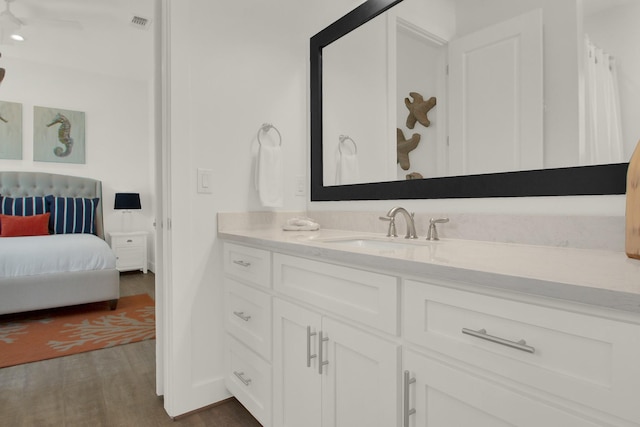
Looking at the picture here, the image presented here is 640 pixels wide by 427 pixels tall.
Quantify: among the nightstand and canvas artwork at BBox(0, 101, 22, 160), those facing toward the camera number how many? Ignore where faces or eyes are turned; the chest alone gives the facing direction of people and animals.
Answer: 2

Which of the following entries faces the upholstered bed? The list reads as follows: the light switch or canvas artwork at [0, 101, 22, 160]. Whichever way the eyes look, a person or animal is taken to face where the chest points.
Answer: the canvas artwork

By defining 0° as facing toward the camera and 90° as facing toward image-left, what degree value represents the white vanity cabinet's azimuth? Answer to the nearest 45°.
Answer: approximately 45°

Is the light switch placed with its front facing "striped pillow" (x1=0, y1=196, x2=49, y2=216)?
no

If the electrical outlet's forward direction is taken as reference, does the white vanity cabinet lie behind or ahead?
ahead

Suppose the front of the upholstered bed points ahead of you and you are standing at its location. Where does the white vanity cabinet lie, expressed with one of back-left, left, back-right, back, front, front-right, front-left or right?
front

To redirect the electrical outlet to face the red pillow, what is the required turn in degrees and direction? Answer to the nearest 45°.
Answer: approximately 180°

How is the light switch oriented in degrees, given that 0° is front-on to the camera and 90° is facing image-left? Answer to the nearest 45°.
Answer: approximately 0°

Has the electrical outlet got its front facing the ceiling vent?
no

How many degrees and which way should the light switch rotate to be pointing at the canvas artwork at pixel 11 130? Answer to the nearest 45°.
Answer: approximately 135° to its right

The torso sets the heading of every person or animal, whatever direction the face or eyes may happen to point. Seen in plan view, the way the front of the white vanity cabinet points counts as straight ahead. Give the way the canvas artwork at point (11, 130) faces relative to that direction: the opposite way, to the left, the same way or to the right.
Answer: to the left

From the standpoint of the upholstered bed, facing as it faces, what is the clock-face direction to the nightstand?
The nightstand is roughly at 7 o'clock from the upholstered bed.

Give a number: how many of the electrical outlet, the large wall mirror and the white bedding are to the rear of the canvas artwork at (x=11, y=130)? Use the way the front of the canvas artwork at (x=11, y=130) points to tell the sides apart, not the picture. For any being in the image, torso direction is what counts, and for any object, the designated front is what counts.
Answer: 0

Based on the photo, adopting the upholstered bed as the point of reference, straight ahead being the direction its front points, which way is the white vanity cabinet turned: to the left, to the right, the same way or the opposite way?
to the right

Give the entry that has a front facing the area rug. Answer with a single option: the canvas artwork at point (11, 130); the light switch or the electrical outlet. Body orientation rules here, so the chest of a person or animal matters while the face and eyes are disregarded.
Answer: the canvas artwork

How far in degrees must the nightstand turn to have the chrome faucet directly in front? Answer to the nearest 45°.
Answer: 0° — it already faces it

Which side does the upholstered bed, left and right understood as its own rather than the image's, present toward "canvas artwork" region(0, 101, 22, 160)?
back
